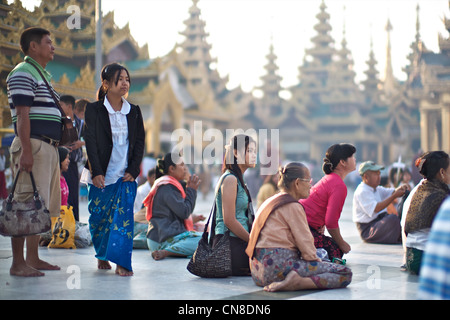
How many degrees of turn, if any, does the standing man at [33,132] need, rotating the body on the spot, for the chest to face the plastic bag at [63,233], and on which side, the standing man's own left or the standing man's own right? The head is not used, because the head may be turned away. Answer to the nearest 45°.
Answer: approximately 90° to the standing man's own left

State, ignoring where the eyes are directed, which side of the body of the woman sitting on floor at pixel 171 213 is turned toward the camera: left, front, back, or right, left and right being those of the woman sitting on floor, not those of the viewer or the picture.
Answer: right

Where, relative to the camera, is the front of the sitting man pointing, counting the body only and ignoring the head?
to the viewer's right

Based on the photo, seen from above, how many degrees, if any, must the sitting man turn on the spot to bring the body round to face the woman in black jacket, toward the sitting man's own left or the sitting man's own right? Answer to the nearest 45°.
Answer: approximately 135° to the sitting man's own right

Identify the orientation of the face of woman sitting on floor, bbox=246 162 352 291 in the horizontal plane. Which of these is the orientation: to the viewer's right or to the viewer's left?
to the viewer's right

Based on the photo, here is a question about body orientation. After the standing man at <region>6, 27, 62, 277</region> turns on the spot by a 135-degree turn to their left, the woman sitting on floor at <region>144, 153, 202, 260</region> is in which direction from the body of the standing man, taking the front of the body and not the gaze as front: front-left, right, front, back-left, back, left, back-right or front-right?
right

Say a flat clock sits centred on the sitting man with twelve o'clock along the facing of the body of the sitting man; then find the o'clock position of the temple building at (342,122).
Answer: The temple building is roughly at 9 o'clock from the sitting man.

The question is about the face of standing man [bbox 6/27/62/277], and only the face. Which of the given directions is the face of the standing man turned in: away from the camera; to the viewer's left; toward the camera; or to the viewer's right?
to the viewer's right

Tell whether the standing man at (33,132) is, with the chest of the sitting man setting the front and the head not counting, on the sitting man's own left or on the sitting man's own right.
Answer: on the sitting man's own right

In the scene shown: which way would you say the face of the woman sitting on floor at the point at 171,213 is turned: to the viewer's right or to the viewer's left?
to the viewer's right

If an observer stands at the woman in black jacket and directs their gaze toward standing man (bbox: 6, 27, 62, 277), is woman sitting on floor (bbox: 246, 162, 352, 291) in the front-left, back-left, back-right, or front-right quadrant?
back-left

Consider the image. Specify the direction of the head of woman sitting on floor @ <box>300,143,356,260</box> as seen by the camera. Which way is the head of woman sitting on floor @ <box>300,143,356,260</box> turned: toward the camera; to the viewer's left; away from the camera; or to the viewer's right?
to the viewer's right
